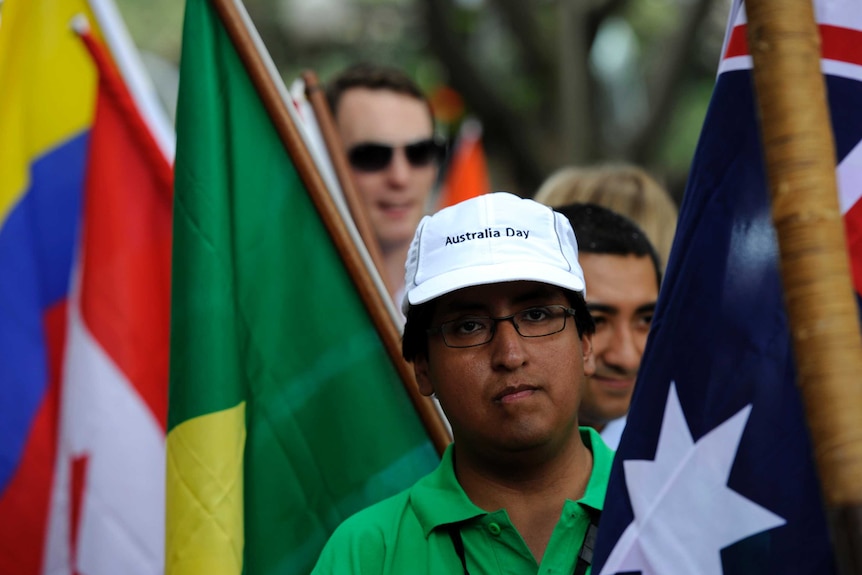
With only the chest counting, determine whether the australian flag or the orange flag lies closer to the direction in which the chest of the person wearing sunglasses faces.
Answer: the australian flag

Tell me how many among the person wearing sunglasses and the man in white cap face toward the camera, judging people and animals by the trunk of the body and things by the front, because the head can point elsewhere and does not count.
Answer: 2

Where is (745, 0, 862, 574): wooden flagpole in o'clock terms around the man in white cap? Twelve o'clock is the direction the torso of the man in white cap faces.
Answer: The wooden flagpole is roughly at 11 o'clock from the man in white cap.

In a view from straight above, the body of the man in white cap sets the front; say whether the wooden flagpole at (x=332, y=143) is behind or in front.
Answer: behind

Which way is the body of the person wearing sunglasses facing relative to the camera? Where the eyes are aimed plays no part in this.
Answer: toward the camera

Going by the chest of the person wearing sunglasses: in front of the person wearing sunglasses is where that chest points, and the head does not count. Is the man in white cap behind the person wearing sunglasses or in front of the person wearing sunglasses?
in front

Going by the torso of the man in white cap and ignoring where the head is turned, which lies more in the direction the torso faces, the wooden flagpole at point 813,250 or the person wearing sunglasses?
the wooden flagpole

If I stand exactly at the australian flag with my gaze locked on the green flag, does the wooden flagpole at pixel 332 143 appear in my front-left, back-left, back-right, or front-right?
front-right

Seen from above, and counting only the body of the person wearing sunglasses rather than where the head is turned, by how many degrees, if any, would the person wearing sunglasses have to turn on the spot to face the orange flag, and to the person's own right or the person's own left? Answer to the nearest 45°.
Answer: approximately 180°

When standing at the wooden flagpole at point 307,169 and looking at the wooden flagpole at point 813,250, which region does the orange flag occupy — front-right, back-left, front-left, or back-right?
back-left

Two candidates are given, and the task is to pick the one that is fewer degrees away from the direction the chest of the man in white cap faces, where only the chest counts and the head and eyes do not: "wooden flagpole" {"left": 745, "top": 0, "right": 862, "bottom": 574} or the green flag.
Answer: the wooden flagpole
